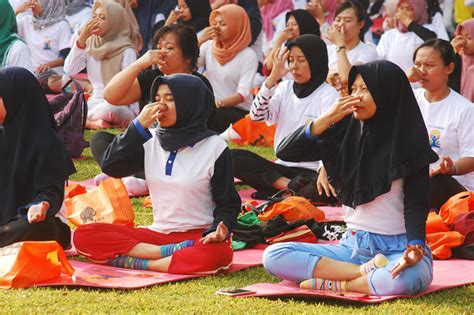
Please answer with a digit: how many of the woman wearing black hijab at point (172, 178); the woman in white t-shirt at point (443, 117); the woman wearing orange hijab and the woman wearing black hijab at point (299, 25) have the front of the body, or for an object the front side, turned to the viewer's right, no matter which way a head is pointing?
0

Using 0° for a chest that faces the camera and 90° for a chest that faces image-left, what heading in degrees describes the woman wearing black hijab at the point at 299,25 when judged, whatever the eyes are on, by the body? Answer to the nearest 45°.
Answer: approximately 45°

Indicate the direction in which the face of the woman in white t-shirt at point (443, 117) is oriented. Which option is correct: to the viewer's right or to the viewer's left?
to the viewer's left

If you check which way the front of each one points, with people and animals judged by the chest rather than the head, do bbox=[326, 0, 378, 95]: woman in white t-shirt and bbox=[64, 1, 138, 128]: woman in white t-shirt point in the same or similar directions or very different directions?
same or similar directions

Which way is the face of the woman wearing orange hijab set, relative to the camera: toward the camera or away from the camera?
toward the camera

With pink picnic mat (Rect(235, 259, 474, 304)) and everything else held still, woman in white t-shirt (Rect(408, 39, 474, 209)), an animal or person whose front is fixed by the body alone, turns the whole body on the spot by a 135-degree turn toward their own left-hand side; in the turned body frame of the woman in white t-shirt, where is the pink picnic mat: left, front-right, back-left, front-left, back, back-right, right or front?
right

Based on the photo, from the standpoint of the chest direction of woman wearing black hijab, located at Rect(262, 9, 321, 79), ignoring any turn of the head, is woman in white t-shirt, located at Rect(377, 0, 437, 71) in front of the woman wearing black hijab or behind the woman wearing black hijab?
behind

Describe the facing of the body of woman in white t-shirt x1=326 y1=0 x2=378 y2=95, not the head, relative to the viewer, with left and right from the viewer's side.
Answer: facing the viewer and to the left of the viewer

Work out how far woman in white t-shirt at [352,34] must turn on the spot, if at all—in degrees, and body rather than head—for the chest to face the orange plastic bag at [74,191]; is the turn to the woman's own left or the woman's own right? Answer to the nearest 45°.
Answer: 0° — they already face it

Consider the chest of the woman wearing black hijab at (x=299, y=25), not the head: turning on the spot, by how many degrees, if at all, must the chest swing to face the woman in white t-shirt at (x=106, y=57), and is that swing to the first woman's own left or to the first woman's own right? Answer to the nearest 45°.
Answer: approximately 45° to the first woman's own right

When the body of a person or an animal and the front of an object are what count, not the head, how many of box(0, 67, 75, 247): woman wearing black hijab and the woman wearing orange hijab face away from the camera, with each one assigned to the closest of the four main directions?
0

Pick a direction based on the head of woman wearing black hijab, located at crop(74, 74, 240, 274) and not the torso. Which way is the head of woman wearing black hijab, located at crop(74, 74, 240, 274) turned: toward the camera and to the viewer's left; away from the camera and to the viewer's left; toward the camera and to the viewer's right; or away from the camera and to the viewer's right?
toward the camera and to the viewer's left

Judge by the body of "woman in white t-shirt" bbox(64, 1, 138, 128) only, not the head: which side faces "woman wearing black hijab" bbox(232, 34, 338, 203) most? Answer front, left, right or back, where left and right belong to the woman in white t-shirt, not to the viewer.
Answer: left

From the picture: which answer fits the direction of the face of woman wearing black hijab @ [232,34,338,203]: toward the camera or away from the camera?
toward the camera

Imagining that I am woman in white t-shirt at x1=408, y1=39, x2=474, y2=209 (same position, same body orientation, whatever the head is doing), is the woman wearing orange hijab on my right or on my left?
on my right

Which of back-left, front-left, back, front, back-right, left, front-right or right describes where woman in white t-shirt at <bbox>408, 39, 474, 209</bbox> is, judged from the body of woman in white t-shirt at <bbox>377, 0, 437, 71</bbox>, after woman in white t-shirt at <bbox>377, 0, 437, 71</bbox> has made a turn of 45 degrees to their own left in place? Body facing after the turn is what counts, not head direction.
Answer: front

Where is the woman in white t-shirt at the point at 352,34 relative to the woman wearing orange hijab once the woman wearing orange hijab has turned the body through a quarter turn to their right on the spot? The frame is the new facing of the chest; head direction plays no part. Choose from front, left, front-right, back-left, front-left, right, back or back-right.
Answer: back-right
